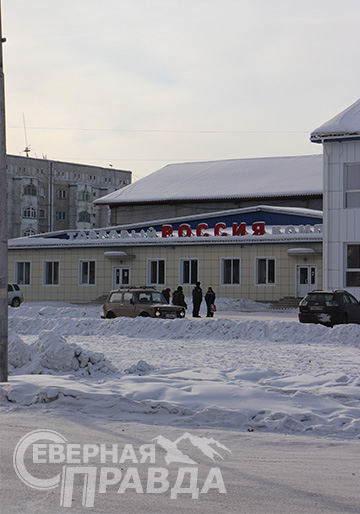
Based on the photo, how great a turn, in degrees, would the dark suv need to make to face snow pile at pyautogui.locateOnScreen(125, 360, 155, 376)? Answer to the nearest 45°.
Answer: approximately 135° to its right

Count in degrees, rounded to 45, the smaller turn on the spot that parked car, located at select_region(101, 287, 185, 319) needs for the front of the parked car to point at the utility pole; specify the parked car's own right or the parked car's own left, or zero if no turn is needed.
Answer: approximately 45° to the parked car's own right

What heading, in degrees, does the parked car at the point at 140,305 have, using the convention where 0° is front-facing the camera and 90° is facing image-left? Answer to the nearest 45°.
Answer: approximately 315°

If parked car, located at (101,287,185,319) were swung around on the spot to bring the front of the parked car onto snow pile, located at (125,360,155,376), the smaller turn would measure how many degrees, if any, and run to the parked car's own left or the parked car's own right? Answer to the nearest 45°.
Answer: approximately 45° to the parked car's own right

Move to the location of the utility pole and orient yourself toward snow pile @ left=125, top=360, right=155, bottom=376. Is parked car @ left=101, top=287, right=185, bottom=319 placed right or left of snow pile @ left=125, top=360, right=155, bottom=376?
left

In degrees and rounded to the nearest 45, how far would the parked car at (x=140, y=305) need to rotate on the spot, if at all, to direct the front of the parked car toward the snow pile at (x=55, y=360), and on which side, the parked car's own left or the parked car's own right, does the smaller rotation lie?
approximately 45° to the parked car's own right

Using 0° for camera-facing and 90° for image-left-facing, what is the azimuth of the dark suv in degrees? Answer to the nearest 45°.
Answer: approximately 225°

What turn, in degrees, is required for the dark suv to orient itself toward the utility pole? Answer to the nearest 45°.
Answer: approximately 135° to its right
